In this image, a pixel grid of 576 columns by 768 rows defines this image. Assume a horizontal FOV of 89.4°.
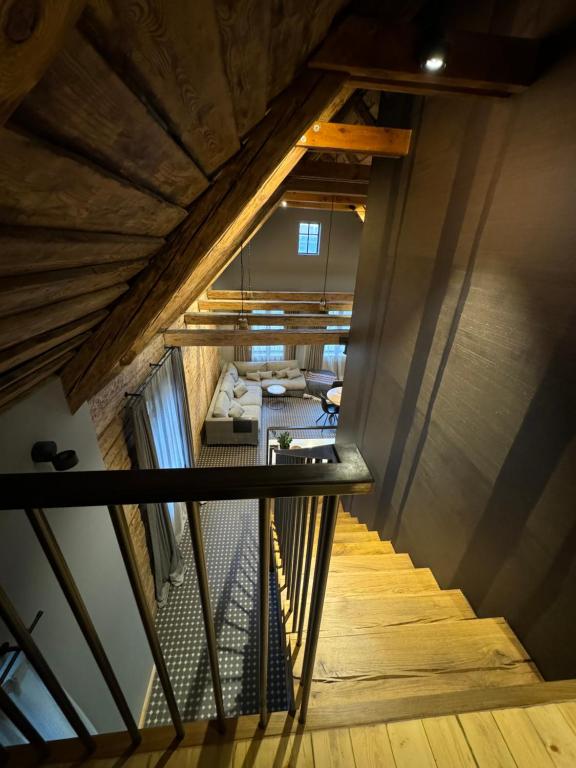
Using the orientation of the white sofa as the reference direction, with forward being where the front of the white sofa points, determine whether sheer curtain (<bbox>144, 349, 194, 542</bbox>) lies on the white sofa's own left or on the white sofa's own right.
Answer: on the white sofa's own right

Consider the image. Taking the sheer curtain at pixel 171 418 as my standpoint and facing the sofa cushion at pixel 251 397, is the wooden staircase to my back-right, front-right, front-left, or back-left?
back-right

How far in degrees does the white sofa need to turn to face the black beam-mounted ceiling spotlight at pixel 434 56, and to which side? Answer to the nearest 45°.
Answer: approximately 45° to its right

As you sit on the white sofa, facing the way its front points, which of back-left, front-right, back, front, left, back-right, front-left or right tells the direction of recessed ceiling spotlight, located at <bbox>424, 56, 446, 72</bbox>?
front-right

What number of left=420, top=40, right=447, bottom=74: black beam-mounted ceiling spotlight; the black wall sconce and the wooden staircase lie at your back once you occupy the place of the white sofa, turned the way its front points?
0

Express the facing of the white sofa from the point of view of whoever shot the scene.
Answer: facing the viewer and to the right of the viewer

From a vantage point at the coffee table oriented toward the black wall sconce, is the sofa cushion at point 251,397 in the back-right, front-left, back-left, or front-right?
front-right

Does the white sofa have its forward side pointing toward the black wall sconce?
no

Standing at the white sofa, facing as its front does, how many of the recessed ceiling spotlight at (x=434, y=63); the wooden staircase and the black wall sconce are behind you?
0
